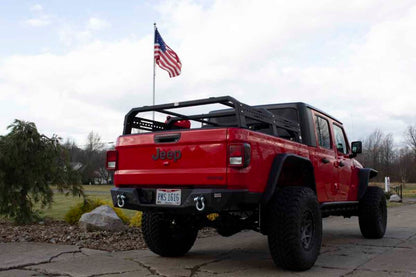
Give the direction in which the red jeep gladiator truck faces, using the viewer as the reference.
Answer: facing away from the viewer and to the right of the viewer

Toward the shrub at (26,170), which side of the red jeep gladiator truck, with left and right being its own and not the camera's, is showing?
left

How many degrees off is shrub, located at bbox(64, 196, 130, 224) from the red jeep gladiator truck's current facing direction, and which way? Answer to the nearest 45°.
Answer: approximately 90° to its left
